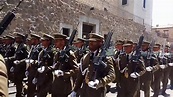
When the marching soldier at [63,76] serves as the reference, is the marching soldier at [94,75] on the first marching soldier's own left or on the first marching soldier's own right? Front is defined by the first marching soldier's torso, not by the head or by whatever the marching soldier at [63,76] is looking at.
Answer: on the first marching soldier's own left

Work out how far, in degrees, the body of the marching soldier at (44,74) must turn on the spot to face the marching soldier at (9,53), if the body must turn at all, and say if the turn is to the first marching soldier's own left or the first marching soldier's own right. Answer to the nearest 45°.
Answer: approximately 90° to the first marching soldier's own right

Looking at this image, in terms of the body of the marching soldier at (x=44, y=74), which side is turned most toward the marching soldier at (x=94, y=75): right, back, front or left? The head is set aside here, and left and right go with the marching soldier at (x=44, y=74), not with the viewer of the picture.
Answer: left

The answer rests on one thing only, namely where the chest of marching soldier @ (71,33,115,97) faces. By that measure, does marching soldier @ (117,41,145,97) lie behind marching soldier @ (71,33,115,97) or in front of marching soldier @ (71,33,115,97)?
behind

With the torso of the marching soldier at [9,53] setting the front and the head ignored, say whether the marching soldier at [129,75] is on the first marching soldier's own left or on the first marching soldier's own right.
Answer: on the first marching soldier's own left

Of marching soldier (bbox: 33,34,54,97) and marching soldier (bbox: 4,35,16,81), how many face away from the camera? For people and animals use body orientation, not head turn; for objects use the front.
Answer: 0

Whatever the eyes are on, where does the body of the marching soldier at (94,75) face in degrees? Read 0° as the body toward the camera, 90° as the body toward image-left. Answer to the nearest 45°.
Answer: approximately 45°

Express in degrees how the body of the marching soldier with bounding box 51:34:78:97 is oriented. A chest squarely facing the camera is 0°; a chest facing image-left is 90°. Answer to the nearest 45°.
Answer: approximately 45°

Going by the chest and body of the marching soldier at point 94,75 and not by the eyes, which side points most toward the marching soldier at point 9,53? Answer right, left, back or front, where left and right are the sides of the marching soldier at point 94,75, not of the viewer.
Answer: right

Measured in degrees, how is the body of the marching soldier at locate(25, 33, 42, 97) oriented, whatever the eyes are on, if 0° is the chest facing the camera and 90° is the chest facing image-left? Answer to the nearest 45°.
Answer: approximately 45°

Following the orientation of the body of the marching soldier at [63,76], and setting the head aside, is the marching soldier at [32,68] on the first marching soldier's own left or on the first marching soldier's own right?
on the first marching soldier's own right

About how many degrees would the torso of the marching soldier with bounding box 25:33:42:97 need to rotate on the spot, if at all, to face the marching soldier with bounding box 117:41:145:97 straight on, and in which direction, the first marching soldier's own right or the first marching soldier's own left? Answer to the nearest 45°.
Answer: approximately 90° to the first marching soldier's own left
